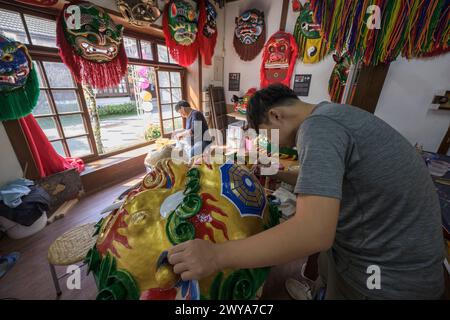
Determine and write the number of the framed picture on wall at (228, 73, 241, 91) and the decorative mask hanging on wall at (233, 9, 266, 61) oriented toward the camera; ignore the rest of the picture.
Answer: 2

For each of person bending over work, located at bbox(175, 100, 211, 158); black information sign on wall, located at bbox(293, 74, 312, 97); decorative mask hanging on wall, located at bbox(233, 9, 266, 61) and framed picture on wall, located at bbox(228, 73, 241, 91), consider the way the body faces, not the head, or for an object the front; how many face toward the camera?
3

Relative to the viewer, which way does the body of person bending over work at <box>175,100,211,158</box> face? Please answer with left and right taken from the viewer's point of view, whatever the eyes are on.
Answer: facing to the left of the viewer

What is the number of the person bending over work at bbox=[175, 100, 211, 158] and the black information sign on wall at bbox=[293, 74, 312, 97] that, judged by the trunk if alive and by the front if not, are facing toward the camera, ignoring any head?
1

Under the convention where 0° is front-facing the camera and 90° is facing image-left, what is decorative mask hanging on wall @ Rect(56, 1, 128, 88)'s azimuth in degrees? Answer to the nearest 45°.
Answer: approximately 315°

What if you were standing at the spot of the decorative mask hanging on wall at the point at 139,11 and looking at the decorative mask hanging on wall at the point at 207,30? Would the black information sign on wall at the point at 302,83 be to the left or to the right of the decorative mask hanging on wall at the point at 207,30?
right

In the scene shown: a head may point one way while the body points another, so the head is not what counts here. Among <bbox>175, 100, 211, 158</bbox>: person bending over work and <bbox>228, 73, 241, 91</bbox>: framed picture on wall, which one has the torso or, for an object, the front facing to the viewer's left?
the person bending over work

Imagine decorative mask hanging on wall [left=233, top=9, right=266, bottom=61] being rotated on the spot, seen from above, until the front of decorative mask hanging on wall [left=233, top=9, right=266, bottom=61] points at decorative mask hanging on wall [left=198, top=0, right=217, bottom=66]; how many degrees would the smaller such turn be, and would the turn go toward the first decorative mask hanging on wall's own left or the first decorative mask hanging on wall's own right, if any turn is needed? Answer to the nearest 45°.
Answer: approximately 45° to the first decorative mask hanging on wall's own right

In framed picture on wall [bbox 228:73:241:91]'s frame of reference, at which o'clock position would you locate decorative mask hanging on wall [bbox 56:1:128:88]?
The decorative mask hanging on wall is roughly at 1 o'clock from the framed picture on wall.

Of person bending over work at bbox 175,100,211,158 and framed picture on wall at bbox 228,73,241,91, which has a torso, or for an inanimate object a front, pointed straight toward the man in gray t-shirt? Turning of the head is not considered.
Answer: the framed picture on wall

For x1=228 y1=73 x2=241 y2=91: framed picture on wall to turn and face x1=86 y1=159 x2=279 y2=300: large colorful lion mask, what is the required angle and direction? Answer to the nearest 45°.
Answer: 0° — it already faces it

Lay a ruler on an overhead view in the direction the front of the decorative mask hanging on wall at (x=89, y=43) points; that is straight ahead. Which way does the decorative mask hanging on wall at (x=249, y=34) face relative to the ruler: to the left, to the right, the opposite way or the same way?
to the right

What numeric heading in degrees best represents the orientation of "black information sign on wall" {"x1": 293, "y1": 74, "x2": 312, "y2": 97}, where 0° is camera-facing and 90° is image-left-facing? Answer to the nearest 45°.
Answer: approximately 0°

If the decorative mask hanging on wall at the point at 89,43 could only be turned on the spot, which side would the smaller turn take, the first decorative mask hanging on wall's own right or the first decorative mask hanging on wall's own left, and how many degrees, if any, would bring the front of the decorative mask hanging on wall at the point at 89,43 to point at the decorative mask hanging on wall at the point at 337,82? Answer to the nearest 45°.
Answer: approximately 45° to the first decorative mask hanging on wall's own left
